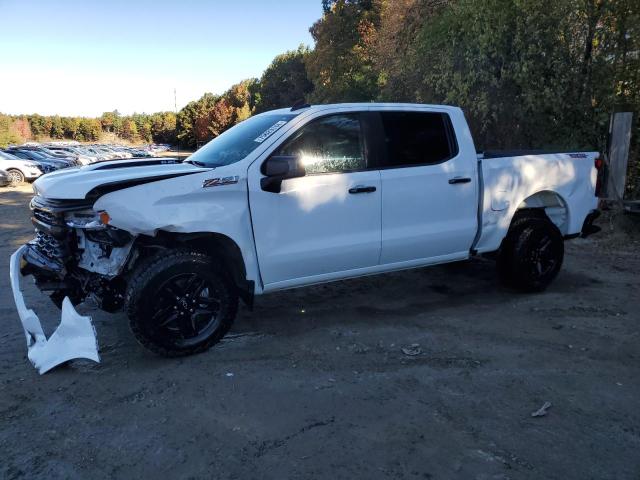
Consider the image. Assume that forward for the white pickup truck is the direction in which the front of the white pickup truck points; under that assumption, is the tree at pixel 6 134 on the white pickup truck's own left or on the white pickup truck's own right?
on the white pickup truck's own right

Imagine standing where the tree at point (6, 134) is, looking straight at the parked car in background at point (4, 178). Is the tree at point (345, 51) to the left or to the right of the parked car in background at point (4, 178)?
left

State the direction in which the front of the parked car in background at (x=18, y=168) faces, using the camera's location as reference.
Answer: facing the viewer and to the right of the viewer

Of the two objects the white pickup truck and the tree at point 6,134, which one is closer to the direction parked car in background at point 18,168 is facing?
the white pickup truck

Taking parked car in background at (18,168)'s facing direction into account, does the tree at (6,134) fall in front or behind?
behind

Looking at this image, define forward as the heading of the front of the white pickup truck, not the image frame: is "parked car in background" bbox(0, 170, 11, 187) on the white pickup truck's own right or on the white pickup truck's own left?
on the white pickup truck's own right

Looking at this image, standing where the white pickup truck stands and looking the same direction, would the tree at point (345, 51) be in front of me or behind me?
behind

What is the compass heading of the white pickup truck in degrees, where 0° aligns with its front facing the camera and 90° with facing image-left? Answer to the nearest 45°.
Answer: approximately 45°

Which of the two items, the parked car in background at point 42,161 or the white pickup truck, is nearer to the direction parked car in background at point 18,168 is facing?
the white pickup truck

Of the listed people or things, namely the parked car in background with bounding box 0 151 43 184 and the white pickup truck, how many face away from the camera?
0

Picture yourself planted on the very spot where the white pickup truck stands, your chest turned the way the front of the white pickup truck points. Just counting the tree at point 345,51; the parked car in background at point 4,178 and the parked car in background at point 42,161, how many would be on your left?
0

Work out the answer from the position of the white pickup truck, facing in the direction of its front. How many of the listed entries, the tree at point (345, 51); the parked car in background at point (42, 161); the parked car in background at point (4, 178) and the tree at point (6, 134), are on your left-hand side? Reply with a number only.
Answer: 0

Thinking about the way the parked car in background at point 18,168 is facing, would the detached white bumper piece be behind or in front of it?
in front

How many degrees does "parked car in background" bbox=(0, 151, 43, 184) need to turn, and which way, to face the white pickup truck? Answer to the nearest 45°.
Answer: approximately 45° to its right
